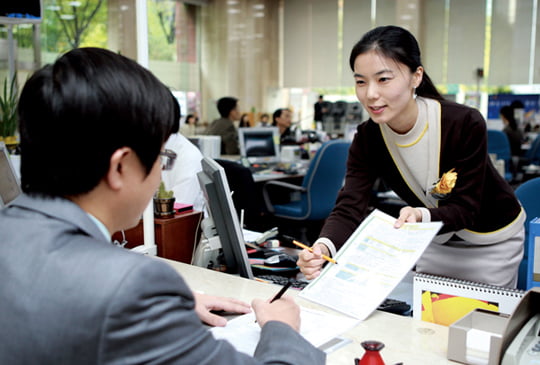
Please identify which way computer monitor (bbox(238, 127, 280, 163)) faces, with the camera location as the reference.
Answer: facing the viewer

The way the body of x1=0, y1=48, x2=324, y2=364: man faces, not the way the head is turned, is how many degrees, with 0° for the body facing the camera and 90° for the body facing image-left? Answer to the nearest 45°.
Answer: approximately 225°

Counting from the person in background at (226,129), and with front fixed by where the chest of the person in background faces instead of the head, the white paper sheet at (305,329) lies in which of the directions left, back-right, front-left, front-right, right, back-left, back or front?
right

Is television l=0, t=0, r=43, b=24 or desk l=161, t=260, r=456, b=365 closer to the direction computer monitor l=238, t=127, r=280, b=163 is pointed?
the desk

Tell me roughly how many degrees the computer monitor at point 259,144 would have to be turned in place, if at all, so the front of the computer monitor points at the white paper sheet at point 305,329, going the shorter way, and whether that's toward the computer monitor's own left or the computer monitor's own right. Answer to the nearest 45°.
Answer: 0° — it already faces it

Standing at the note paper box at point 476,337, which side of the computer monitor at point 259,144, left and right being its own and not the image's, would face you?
front

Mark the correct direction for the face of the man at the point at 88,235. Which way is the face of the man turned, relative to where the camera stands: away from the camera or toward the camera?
away from the camera

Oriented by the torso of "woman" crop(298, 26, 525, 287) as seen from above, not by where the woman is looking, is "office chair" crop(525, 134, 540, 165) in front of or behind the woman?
behind

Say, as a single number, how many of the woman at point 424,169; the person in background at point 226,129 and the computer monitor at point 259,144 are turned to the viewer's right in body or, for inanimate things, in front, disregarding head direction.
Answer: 1

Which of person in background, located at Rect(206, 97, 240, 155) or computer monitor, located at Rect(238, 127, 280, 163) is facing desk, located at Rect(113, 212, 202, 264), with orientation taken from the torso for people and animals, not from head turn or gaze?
the computer monitor
